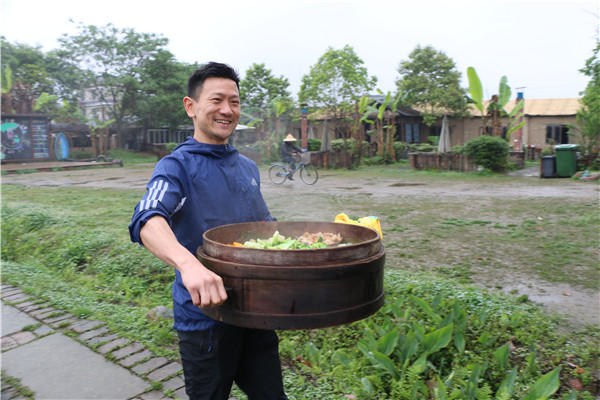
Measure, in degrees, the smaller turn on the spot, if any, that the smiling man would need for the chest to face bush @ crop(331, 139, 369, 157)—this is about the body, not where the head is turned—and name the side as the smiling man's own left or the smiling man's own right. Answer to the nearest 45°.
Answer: approximately 135° to the smiling man's own left

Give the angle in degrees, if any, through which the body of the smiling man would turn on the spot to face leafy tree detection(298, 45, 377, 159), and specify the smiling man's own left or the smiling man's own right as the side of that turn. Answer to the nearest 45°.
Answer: approximately 135° to the smiling man's own left

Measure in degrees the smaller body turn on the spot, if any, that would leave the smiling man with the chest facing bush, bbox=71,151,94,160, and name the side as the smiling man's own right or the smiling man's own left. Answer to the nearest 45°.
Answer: approximately 135° to the smiling man's own left

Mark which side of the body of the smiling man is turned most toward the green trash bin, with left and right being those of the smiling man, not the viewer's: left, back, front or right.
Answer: left

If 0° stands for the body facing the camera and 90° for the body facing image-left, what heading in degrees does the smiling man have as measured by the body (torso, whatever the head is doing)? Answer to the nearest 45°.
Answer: approximately 315°

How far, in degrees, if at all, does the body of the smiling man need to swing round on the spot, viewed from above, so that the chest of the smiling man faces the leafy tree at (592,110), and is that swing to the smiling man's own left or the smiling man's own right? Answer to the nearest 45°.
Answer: approximately 90° to the smiling man's own left

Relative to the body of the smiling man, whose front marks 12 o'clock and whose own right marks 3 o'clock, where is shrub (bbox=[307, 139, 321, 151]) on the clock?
The shrub is roughly at 8 o'clock from the smiling man.

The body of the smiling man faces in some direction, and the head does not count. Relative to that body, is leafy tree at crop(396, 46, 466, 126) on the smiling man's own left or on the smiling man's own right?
on the smiling man's own left
